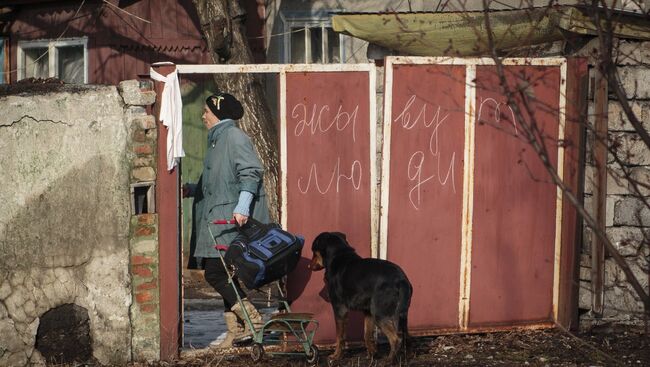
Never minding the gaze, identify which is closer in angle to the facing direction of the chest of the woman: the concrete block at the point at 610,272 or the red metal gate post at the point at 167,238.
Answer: the red metal gate post

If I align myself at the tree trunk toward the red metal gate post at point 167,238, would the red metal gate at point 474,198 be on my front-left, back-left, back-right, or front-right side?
front-left

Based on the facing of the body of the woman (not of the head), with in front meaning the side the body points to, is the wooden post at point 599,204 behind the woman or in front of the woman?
behind

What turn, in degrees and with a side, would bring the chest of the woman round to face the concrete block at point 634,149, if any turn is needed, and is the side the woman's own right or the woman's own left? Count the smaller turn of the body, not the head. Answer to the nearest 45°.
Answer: approximately 180°

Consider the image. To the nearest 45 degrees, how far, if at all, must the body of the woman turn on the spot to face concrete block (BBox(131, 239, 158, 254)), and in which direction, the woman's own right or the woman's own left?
0° — they already face it

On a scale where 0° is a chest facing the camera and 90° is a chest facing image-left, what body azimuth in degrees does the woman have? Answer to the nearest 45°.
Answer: approximately 90°

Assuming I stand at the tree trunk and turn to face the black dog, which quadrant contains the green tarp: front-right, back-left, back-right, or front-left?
front-left

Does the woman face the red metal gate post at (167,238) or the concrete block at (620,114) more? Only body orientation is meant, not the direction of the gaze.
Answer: the red metal gate post

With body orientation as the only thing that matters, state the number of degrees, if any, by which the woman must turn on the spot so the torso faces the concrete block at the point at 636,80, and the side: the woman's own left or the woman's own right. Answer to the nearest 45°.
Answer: approximately 180°

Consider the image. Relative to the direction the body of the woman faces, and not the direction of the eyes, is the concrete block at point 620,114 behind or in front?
behind

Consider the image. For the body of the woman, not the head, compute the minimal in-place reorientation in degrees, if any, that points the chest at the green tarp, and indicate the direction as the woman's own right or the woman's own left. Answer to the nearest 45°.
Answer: approximately 135° to the woman's own right

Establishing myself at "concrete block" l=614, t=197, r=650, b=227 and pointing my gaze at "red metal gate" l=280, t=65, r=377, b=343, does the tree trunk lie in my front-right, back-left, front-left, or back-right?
front-right

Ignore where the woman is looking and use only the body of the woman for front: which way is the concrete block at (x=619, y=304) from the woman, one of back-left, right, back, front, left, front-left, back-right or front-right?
back

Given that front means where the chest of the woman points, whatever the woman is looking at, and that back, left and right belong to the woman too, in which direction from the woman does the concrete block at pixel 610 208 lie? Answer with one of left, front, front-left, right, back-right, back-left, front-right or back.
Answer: back

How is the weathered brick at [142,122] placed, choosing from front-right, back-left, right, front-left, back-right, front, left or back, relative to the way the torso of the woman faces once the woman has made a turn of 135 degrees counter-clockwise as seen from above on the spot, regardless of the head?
back-right

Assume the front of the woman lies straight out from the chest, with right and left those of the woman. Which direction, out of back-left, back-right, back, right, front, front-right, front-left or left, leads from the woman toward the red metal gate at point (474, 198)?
back

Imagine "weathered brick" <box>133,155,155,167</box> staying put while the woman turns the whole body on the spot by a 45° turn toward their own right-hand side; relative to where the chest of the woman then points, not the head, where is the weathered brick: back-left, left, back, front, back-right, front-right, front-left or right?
front-left
